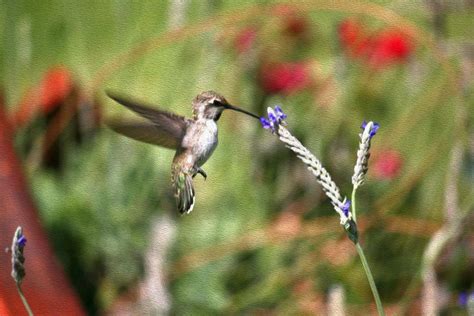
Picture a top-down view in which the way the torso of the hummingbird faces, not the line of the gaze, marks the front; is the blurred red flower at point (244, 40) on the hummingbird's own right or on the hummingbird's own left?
on the hummingbird's own left

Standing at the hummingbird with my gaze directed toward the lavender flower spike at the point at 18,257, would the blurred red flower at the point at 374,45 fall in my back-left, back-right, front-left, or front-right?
back-right

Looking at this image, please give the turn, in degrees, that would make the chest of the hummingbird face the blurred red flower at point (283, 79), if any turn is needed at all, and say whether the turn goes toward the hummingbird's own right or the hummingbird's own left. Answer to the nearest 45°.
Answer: approximately 90° to the hummingbird's own left

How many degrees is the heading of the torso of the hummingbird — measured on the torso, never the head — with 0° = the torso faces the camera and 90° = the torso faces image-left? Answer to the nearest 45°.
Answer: approximately 270°
